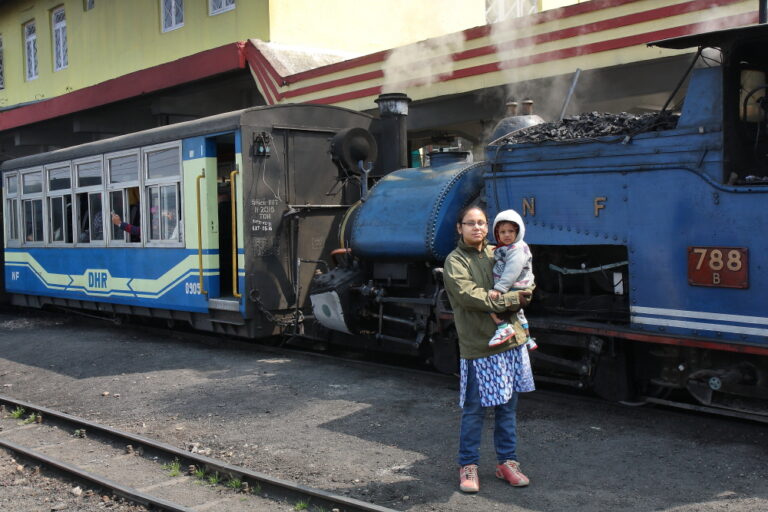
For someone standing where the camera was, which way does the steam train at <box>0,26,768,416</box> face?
facing away from the viewer and to the left of the viewer

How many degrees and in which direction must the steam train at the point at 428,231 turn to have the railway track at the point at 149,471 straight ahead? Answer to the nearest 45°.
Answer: approximately 90° to its left

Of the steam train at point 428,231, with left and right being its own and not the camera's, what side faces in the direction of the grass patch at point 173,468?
left

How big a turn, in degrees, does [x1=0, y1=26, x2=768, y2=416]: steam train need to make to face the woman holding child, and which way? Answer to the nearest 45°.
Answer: approximately 135° to its left

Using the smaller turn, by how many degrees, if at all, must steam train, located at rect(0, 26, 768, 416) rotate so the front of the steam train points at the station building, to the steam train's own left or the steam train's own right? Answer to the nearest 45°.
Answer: approximately 45° to the steam train's own right

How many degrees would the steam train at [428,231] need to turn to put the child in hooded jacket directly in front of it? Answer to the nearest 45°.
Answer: approximately 135° to its left
